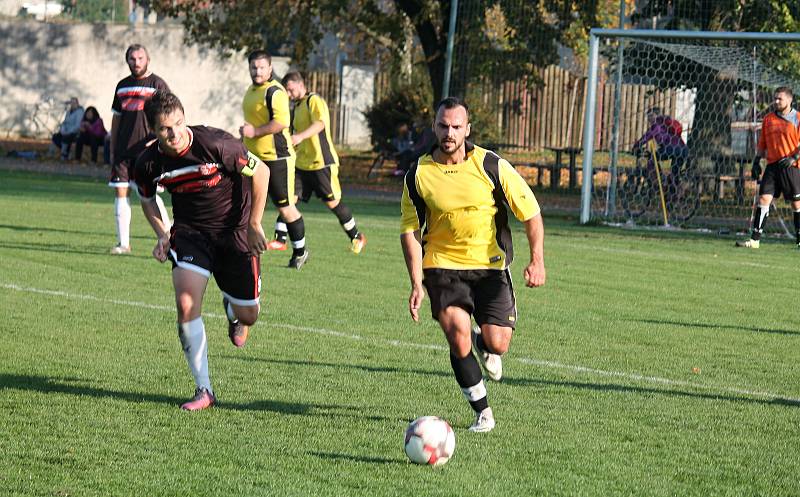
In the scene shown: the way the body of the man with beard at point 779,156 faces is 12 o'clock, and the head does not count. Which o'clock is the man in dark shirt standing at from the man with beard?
The man in dark shirt standing is roughly at 12 o'clock from the man with beard.

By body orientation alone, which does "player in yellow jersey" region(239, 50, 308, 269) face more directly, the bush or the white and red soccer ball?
the white and red soccer ball

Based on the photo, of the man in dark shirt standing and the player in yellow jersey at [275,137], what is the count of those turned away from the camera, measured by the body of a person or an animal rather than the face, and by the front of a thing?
0

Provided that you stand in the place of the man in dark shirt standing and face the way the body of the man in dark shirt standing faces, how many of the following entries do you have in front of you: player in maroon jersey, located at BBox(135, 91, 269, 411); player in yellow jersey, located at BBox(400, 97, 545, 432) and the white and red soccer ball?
3

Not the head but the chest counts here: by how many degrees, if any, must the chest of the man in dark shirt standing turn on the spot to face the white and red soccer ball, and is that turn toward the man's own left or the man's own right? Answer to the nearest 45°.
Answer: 0° — they already face it

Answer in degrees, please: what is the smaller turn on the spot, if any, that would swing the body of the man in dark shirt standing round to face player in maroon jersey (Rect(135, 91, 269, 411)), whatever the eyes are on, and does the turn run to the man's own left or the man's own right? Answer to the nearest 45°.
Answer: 0° — they already face them

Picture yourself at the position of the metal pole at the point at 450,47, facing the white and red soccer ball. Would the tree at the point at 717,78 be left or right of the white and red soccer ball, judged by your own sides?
left

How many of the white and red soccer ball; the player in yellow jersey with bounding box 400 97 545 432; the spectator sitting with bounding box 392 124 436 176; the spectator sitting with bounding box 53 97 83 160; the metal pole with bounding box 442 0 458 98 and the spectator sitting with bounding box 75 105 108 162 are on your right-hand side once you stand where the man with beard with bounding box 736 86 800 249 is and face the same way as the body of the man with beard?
4

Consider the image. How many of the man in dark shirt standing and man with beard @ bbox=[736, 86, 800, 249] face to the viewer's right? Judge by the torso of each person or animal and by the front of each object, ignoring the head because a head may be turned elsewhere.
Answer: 0

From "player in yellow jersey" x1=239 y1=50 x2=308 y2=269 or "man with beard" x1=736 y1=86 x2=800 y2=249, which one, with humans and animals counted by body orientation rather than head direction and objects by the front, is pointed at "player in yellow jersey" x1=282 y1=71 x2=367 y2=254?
the man with beard

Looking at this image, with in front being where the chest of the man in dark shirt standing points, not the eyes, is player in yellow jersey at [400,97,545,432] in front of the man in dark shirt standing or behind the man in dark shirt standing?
in front
